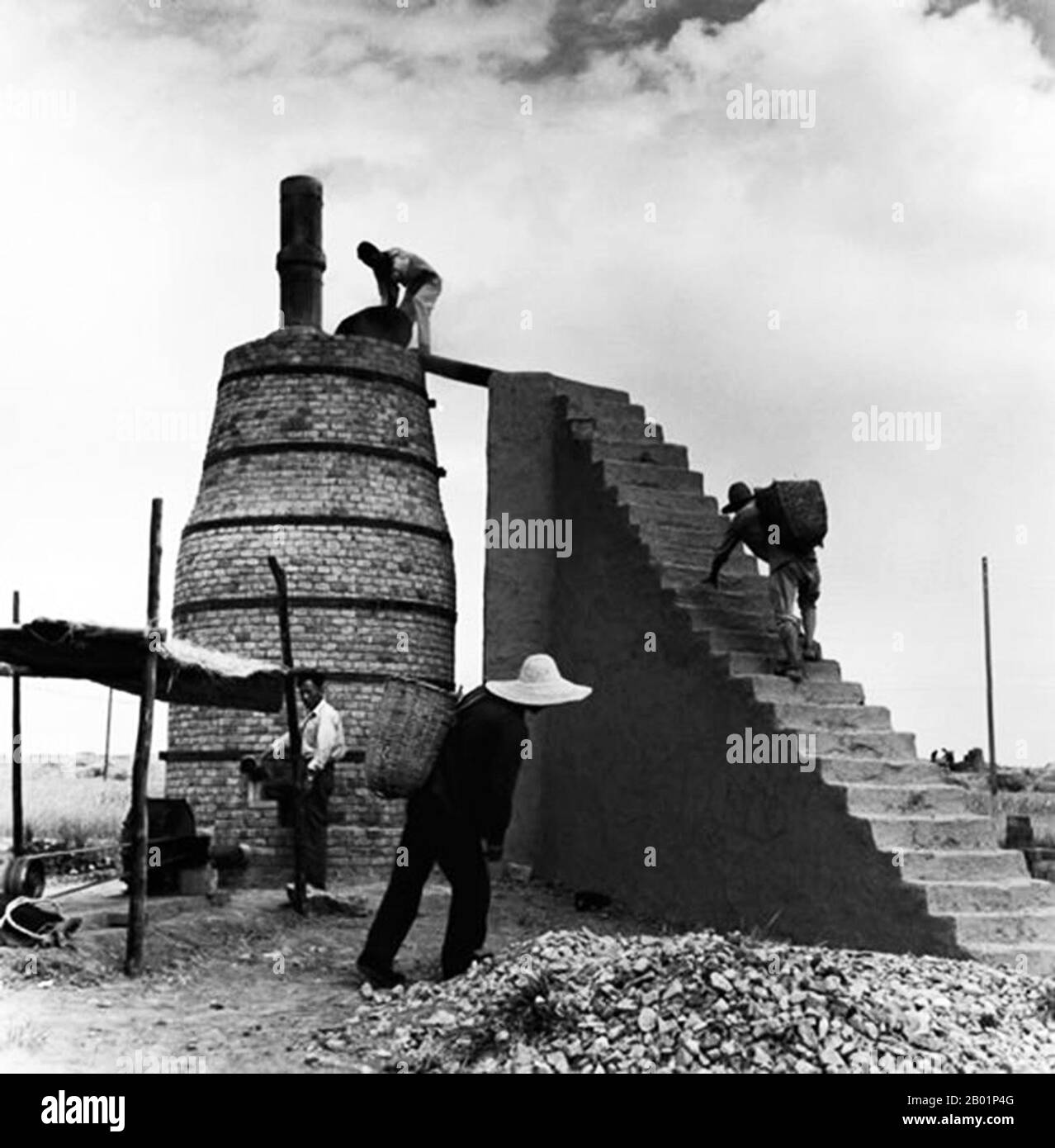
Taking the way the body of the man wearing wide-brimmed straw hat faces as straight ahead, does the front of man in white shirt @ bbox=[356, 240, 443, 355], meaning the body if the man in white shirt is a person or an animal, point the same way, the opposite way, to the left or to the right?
the opposite way

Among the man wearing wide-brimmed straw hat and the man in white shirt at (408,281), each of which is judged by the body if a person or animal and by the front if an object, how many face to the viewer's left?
1

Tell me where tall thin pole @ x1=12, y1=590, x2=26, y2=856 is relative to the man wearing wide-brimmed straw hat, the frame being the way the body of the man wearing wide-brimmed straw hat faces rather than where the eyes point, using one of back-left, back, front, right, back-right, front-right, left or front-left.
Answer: back-left

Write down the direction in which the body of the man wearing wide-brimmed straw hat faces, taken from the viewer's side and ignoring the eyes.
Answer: to the viewer's right

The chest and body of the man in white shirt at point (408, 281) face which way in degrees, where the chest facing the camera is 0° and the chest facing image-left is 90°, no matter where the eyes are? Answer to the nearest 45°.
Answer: approximately 90°

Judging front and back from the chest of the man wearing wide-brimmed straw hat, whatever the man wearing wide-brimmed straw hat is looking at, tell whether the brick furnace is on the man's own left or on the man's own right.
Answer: on the man's own left

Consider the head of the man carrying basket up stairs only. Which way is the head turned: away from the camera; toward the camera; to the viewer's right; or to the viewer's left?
to the viewer's left

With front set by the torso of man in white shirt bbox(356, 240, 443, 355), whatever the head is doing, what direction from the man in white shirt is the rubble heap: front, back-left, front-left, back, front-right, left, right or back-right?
left

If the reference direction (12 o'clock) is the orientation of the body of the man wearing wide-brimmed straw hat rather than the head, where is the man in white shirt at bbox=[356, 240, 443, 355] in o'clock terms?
The man in white shirt is roughly at 9 o'clock from the man wearing wide-brimmed straw hat.
